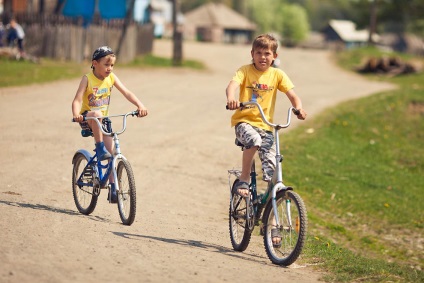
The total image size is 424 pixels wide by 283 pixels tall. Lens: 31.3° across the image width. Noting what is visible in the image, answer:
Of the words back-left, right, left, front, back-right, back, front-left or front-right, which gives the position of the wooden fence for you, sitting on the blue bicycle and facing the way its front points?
back-left

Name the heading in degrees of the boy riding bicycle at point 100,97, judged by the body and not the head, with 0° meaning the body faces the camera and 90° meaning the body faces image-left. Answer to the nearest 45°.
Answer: approximately 315°

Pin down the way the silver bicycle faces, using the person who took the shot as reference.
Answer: facing the viewer and to the right of the viewer

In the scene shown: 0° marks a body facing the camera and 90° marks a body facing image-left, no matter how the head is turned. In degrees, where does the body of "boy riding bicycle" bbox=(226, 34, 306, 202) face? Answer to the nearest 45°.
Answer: approximately 315°

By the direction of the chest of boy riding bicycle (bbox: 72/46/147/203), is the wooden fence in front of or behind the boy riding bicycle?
behind

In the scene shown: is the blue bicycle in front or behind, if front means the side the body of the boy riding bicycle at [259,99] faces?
behind
